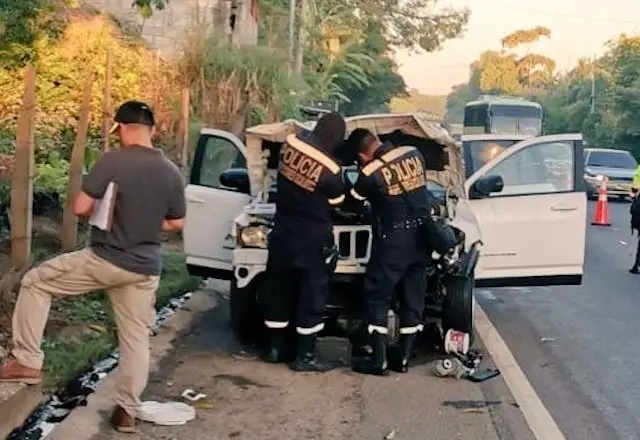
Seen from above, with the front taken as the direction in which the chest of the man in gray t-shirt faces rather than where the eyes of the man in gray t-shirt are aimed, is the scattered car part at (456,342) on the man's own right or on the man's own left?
on the man's own right

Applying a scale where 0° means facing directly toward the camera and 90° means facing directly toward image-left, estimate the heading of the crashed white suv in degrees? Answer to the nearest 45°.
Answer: approximately 0°

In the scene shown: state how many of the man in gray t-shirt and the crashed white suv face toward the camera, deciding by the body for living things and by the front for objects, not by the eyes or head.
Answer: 1

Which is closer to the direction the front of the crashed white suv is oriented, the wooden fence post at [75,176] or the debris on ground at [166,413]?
the debris on ground

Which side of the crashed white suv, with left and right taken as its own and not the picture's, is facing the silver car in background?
back

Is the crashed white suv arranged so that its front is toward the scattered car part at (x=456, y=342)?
yes

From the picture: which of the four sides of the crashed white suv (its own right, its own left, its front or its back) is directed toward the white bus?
back

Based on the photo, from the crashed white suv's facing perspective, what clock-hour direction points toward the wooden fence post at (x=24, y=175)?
The wooden fence post is roughly at 2 o'clock from the crashed white suv.

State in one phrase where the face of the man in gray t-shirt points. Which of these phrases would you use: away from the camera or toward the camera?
away from the camera
